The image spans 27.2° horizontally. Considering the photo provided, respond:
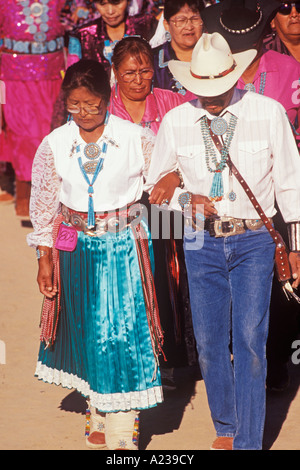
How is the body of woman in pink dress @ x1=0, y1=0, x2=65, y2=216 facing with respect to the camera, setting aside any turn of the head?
toward the camera

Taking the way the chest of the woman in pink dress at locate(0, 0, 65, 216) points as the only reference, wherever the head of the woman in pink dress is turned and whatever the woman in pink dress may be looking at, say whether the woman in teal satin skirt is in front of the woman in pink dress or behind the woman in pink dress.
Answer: in front

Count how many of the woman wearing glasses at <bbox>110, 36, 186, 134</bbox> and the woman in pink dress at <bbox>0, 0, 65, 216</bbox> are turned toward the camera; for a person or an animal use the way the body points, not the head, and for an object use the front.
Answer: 2

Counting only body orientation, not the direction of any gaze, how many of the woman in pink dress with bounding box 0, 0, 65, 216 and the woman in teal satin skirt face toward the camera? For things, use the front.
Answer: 2

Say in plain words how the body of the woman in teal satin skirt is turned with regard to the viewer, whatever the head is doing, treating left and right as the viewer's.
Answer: facing the viewer

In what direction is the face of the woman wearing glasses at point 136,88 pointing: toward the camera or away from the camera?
toward the camera

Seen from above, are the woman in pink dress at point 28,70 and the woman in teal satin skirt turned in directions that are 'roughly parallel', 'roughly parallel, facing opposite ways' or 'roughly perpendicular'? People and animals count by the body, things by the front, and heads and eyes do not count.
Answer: roughly parallel

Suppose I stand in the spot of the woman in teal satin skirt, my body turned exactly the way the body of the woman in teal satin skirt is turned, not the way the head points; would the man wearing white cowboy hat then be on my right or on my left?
on my left

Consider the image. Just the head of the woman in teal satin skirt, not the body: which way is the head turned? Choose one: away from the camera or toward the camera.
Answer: toward the camera

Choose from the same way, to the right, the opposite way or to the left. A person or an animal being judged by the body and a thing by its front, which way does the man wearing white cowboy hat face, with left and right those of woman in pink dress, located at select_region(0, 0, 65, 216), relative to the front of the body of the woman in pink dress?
the same way

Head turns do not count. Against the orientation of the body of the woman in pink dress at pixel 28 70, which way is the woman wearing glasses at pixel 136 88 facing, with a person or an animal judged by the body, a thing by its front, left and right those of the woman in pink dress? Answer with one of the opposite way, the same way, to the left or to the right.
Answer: the same way

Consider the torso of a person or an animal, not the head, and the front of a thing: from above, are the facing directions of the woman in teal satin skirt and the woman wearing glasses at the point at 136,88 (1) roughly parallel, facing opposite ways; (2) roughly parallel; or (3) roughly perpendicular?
roughly parallel

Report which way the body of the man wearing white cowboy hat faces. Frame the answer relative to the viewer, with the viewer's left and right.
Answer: facing the viewer
